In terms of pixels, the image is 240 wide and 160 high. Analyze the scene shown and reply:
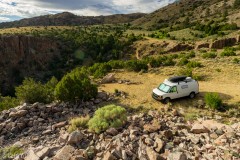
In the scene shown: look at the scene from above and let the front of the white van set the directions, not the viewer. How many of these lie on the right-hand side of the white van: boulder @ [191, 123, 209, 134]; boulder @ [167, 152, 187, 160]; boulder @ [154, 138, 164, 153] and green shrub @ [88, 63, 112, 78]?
1

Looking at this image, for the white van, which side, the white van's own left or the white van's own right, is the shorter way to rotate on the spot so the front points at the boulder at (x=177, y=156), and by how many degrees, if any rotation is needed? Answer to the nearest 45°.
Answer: approximately 45° to the white van's own left

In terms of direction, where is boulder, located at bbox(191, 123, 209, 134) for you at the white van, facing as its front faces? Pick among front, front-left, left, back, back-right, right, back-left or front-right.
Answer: front-left

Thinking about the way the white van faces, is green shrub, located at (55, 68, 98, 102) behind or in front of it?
in front

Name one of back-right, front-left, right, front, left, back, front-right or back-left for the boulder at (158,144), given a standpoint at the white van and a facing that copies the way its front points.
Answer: front-left

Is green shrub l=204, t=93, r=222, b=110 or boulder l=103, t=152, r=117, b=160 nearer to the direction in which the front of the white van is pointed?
the boulder

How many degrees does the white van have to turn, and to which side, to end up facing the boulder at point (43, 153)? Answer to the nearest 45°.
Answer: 0° — it already faces it

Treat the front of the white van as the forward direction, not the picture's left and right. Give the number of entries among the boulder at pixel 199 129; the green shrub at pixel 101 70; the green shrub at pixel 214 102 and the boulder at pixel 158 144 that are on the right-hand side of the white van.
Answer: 1

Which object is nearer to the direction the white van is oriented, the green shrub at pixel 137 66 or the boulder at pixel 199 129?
the boulder

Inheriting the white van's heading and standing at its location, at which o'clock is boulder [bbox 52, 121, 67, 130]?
The boulder is roughly at 12 o'clock from the white van.

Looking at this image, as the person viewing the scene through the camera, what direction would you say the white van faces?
facing the viewer and to the left of the viewer

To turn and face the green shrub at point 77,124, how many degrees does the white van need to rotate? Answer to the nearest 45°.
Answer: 0° — it already faces it

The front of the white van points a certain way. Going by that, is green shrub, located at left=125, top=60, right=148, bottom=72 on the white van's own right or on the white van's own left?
on the white van's own right

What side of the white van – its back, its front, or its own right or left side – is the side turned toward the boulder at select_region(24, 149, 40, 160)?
front

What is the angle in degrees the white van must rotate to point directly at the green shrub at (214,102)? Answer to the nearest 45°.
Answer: approximately 90° to its left
